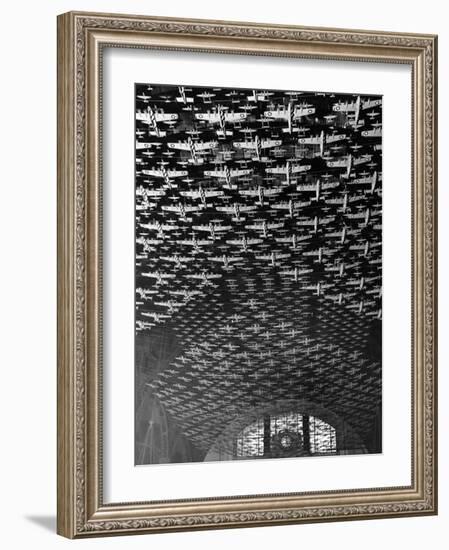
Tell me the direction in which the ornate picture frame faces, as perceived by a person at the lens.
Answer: facing the viewer and to the right of the viewer
